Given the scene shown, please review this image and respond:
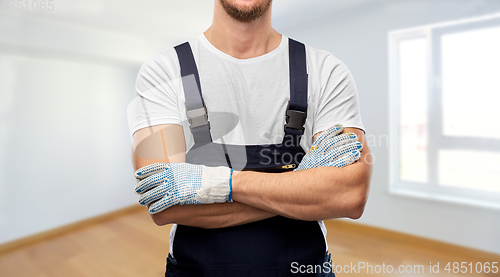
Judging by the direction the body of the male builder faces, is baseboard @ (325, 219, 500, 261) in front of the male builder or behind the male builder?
behind

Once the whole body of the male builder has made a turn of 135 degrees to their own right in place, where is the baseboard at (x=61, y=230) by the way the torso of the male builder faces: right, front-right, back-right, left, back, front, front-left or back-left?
front

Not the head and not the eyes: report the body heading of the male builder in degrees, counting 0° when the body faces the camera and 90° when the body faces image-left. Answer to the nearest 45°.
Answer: approximately 0°

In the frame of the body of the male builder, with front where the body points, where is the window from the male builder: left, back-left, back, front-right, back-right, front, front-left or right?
back-left
